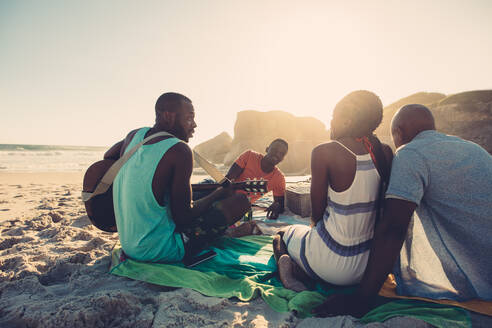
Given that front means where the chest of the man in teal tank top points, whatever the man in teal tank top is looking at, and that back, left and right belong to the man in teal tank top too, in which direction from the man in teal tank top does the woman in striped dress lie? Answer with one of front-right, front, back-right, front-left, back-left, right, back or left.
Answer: right

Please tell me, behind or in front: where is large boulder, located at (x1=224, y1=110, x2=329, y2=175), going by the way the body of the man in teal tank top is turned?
in front

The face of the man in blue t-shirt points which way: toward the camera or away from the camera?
away from the camera

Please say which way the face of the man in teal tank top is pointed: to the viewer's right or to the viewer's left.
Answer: to the viewer's right

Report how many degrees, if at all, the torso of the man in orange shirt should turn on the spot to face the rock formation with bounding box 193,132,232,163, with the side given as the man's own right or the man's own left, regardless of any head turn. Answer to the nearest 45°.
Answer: approximately 180°

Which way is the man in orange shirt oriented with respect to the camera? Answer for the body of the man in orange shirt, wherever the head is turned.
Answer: toward the camera

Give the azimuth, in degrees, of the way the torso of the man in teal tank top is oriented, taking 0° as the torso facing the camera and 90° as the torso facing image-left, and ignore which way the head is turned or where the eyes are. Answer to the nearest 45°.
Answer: approximately 225°

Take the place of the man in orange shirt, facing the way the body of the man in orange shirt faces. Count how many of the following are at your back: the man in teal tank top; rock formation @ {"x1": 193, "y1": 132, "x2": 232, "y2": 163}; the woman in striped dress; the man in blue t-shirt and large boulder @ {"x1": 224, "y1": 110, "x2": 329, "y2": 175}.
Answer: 2

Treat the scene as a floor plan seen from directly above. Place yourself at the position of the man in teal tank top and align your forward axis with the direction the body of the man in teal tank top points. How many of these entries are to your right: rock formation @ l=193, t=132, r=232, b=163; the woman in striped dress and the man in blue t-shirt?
2

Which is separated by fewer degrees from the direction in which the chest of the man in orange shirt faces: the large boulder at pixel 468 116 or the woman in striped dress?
the woman in striped dress

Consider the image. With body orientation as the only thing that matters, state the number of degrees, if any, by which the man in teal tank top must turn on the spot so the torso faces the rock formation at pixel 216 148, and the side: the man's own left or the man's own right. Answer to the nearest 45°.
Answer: approximately 45° to the man's own left

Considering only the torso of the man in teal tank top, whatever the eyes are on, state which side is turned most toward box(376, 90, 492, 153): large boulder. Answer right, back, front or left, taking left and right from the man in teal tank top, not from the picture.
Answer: front

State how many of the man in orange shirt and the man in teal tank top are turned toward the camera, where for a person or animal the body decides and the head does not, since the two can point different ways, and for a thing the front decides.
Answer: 1

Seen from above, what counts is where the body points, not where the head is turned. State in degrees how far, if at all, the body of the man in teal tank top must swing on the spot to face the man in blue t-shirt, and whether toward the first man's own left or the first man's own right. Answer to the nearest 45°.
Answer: approximately 90° to the first man's own right

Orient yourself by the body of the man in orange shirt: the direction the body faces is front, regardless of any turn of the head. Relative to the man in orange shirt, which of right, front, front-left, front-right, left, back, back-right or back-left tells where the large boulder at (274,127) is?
back
